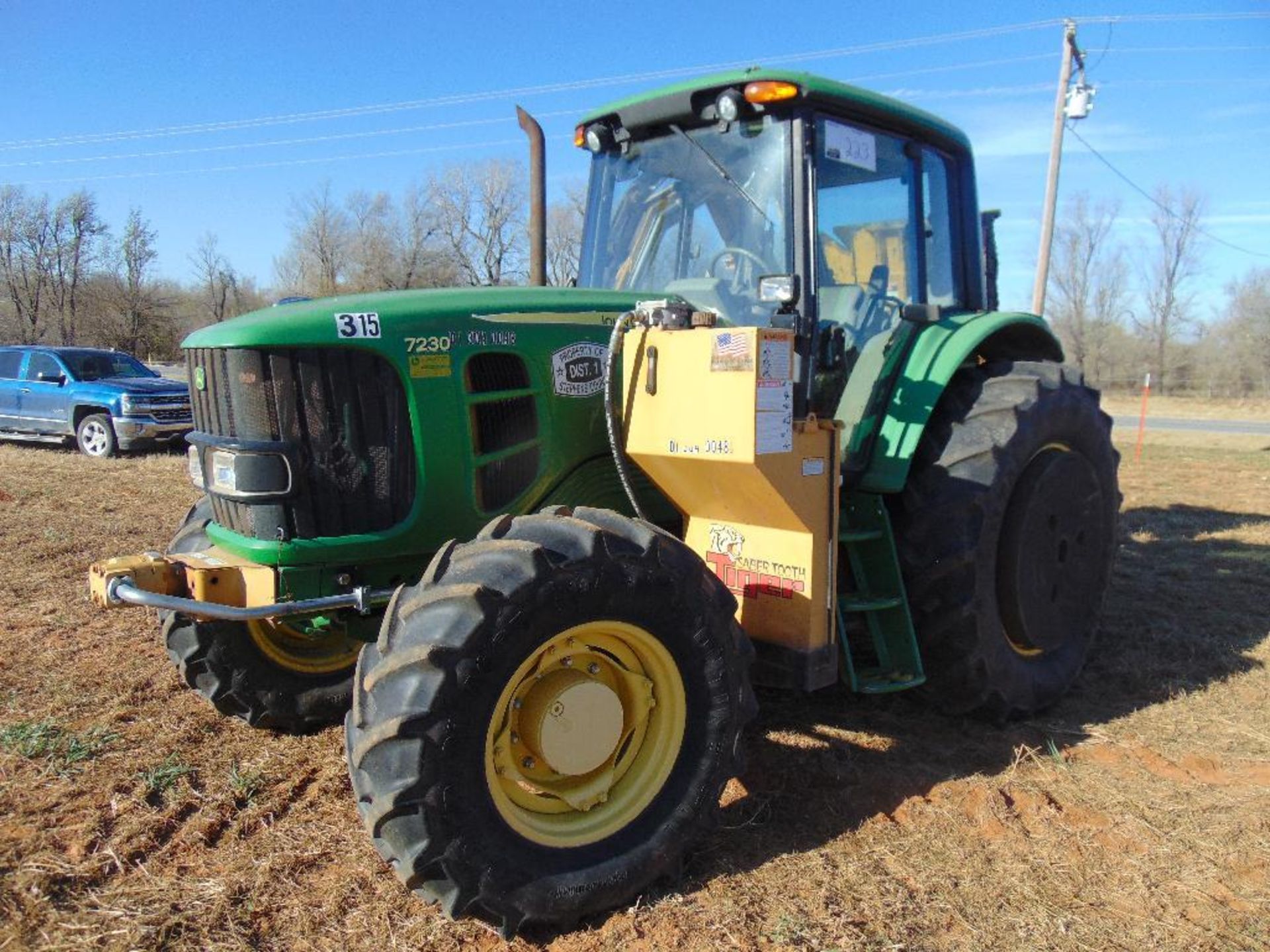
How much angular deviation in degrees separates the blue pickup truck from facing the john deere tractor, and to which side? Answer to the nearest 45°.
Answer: approximately 45° to its right

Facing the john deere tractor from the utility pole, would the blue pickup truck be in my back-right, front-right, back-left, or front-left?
front-right

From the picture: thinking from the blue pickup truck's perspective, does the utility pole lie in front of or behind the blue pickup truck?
in front

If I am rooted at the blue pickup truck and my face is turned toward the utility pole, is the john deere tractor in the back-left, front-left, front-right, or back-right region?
front-right

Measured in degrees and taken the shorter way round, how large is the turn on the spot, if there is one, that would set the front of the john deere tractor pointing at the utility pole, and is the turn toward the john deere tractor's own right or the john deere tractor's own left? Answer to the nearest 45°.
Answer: approximately 180°

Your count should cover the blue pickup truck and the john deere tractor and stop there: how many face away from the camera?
0

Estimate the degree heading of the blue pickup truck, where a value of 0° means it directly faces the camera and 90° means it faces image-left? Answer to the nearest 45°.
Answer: approximately 315°

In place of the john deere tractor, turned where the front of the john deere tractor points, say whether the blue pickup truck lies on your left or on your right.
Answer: on your right
